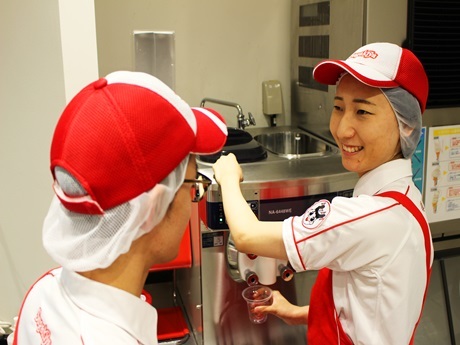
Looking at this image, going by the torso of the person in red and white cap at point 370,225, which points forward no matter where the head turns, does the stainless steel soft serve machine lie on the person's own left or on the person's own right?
on the person's own right

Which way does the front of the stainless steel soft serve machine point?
toward the camera

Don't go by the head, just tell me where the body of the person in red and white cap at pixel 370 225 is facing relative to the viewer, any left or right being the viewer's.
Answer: facing to the left of the viewer

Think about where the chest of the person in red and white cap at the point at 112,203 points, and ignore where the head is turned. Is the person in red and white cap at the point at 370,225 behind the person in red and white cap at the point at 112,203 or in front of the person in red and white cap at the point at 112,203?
in front

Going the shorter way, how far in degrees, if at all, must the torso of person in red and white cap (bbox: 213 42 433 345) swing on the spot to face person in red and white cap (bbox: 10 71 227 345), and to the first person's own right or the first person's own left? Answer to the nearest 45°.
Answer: approximately 45° to the first person's own left

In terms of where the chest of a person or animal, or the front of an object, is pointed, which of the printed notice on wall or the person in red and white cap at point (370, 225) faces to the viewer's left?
the person in red and white cap

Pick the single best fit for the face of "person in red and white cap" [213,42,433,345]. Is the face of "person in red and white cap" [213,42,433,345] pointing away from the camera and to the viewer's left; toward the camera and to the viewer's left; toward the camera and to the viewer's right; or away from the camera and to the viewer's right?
toward the camera and to the viewer's left

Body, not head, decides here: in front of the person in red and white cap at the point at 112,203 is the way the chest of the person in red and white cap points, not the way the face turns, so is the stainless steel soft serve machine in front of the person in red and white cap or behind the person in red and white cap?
in front

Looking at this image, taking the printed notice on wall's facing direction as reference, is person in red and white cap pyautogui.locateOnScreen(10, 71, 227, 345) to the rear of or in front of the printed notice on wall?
in front

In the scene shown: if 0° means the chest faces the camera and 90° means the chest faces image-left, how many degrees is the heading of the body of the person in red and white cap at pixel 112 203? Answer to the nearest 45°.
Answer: approximately 225°

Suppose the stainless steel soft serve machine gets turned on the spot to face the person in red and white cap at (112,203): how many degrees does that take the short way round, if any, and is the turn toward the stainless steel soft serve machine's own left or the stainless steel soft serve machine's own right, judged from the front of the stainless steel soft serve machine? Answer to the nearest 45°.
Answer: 0° — it already faces them
